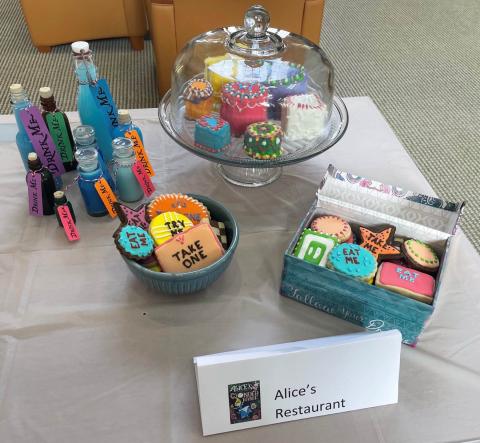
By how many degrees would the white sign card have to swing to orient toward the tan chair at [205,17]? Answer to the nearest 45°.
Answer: approximately 135° to its right

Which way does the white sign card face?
toward the camera

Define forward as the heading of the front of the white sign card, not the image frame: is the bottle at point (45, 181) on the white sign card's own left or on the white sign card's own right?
on the white sign card's own right

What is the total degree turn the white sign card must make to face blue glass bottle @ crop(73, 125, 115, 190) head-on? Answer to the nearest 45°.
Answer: approximately 135° to its right

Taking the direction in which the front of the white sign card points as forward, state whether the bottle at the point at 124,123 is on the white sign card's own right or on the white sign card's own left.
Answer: on the white sign card's own right

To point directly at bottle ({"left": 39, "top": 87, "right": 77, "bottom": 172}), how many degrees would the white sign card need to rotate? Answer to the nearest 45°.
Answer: approximately 135° to its right

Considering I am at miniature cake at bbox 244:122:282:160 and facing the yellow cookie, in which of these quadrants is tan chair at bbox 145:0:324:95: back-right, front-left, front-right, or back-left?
back-right

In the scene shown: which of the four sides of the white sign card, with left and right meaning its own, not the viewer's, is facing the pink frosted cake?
back

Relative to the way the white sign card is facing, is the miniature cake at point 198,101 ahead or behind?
behind
